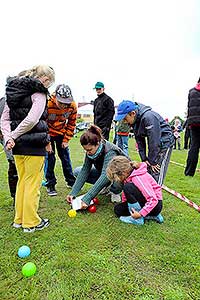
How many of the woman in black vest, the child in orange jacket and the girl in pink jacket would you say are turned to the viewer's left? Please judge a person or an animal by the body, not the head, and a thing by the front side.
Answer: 1

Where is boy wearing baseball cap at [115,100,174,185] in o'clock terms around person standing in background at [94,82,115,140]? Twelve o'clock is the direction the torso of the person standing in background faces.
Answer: The boy wearing baseball cap is roughly at 10 o'clock from the person standing in background.

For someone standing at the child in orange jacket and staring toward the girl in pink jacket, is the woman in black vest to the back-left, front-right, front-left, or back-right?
front-right

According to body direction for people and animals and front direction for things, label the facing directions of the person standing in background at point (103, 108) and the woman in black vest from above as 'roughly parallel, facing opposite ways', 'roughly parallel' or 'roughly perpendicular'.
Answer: roughly parallel, facing opposite ways

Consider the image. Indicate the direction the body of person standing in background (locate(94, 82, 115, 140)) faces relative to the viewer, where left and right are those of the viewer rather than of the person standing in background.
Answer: facing the viewer and to the left of the viewer

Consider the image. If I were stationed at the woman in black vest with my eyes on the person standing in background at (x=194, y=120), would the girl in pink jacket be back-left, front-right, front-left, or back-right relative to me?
front-right

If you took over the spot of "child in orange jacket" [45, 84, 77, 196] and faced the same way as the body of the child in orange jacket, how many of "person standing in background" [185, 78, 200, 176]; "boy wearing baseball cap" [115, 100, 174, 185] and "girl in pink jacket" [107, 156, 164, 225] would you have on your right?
0

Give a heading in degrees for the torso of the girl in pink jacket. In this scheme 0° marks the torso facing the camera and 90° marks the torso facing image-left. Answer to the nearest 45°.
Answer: approximately 90°

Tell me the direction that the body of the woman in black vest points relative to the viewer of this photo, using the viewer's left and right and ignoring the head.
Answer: facing away from the viewer and to the right of the viewer

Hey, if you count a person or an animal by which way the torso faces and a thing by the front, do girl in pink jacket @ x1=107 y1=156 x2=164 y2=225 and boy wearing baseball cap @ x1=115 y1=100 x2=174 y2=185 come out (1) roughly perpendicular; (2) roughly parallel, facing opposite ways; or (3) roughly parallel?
roughly parallel

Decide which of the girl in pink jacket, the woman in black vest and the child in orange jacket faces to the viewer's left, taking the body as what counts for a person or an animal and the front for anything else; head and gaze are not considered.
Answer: the girl in pink jacket

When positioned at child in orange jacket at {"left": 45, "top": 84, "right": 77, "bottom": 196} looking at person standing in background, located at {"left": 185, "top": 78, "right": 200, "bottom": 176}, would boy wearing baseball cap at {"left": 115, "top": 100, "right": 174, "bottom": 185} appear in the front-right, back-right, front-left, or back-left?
front-right

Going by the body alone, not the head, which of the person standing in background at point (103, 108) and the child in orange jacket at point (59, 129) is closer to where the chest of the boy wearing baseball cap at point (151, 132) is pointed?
the child in orange jacket

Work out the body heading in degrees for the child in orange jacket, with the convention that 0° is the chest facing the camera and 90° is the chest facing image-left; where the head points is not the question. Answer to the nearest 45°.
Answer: approximately 0°

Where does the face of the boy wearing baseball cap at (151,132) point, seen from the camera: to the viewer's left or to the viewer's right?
to the viewer's left

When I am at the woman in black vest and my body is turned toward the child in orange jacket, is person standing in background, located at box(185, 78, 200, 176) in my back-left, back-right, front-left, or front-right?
front-right

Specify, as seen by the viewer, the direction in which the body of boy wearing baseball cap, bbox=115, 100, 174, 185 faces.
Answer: to the viewer's left

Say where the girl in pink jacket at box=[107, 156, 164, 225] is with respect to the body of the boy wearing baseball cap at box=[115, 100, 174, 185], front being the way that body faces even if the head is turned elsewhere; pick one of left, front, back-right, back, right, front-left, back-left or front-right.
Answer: left
